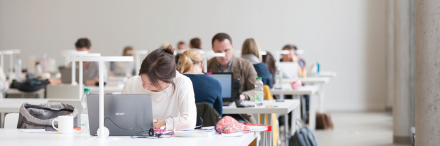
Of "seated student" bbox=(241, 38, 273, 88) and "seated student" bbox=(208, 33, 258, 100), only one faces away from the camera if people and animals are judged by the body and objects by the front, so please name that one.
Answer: "seated student" bbox=(241, 38, 273, 88)

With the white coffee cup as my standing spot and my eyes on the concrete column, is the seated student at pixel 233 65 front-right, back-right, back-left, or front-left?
front-left

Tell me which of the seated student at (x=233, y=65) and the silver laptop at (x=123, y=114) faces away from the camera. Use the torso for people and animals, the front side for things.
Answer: the silver laptop

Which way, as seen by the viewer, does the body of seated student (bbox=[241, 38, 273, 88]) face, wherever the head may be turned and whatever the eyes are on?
away from the camera

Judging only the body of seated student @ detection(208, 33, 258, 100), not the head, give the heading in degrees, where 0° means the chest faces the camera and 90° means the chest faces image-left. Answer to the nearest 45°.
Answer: approximately 45°

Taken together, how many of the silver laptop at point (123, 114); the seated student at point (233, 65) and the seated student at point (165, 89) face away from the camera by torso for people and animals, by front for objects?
1

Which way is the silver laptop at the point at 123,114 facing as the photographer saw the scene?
facing away from the viewer

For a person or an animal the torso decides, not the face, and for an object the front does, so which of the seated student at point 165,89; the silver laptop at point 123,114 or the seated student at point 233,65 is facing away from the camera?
the silver laptop

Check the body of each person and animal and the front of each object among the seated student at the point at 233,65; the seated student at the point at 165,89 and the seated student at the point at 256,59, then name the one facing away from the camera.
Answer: the seated student at the point at 256,59
